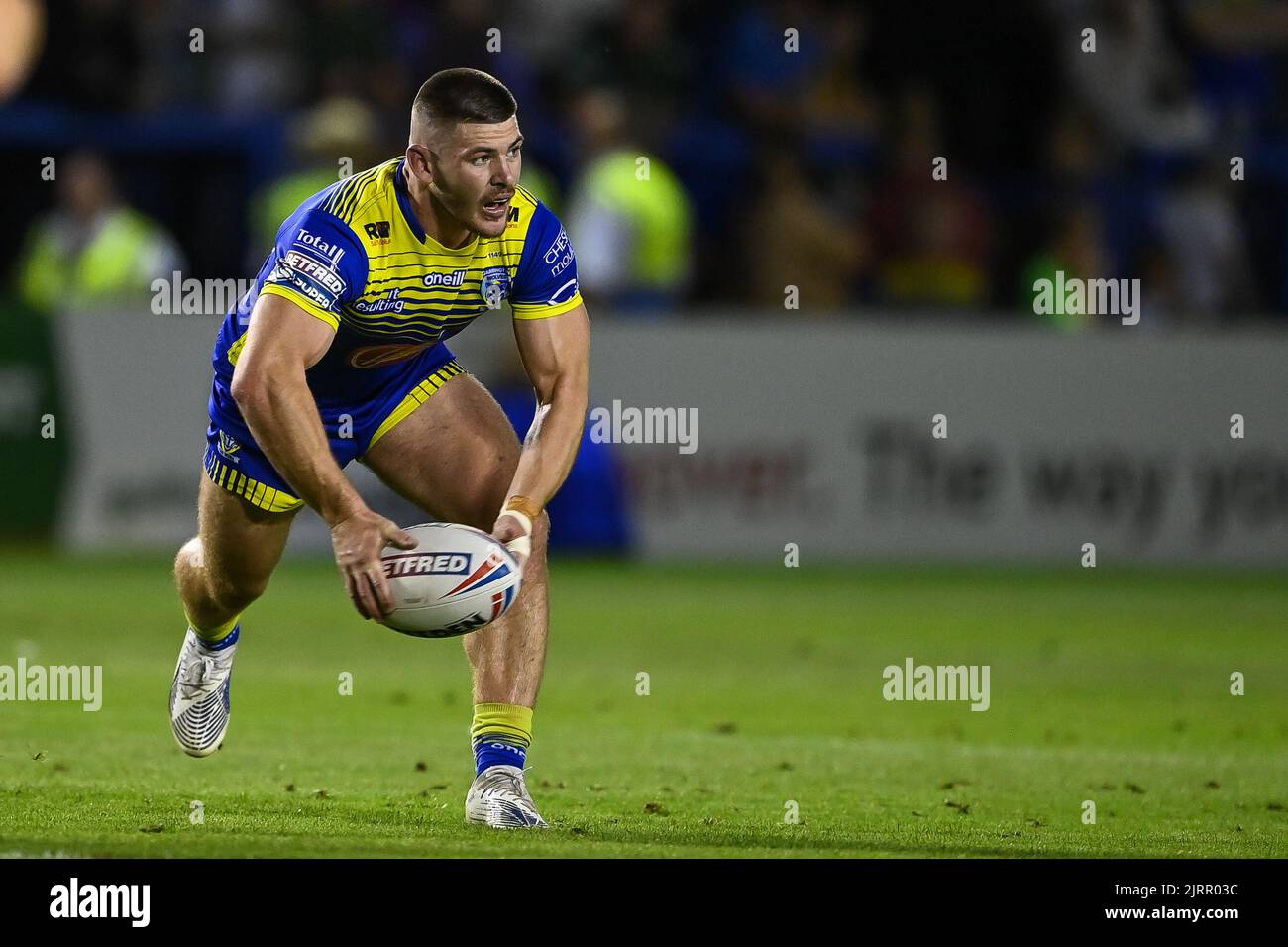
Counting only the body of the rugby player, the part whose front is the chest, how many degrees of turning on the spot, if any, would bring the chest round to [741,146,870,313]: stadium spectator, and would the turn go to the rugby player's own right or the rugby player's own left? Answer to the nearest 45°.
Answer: approximately 135° to the rugby player's own left

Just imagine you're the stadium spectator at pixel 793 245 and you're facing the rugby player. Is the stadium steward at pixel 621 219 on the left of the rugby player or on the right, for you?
right

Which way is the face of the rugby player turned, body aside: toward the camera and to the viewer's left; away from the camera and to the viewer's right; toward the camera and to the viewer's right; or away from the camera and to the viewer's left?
toward the camera and to the viewer's right

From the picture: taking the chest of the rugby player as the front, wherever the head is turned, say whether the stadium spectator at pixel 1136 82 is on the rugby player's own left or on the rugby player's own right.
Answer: on the rugby player's own left

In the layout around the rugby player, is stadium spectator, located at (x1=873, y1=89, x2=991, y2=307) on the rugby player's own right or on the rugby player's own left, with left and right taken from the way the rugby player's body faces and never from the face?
on the rugby player's own left

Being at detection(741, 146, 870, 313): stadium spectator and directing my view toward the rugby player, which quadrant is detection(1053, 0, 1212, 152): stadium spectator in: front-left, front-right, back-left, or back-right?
back-left

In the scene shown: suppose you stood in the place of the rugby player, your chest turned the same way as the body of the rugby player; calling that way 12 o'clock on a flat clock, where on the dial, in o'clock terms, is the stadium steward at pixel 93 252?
The stadium steward is roughly at 7 o'clock from the rugby player.

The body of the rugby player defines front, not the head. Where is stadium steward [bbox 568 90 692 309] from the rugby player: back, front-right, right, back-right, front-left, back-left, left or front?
back-left
